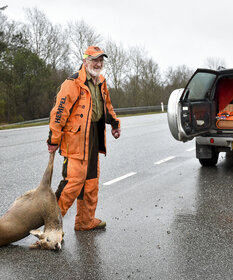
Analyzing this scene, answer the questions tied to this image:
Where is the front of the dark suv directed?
away from the camera

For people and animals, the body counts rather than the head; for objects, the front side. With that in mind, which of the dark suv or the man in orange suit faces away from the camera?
the dark suv

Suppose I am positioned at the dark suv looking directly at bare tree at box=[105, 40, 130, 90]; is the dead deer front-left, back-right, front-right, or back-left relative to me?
back-left

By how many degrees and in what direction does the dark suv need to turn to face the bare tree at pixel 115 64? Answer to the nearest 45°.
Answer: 0° — it already faces it

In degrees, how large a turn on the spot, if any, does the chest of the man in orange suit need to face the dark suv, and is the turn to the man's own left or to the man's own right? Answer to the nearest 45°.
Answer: approximately 90° to the man's own left

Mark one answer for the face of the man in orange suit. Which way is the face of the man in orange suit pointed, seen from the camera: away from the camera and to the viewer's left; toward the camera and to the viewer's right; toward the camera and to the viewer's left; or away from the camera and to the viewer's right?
toward the camera and to the viewer's right

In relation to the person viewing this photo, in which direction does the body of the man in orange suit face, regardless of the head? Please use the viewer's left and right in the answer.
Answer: facing the viewer and to the right of the viewer

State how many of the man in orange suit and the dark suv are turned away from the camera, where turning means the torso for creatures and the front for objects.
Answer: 1

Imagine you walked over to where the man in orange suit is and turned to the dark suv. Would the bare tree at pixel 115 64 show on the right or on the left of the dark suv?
left

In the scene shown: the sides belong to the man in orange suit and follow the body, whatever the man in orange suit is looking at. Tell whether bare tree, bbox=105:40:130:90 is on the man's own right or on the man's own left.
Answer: on the man's own left

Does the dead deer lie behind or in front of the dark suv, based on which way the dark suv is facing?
behind

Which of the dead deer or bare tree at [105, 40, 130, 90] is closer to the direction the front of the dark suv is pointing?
the bare tree
